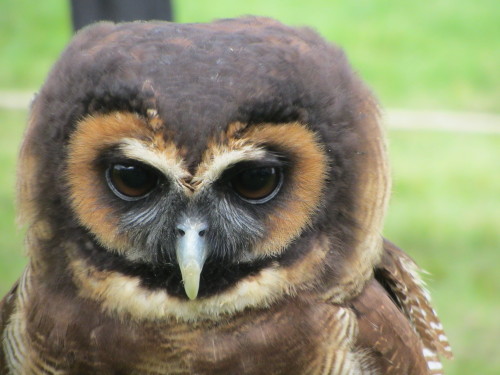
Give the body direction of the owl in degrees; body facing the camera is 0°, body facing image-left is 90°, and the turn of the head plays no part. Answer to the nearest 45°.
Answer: approximately 0°
